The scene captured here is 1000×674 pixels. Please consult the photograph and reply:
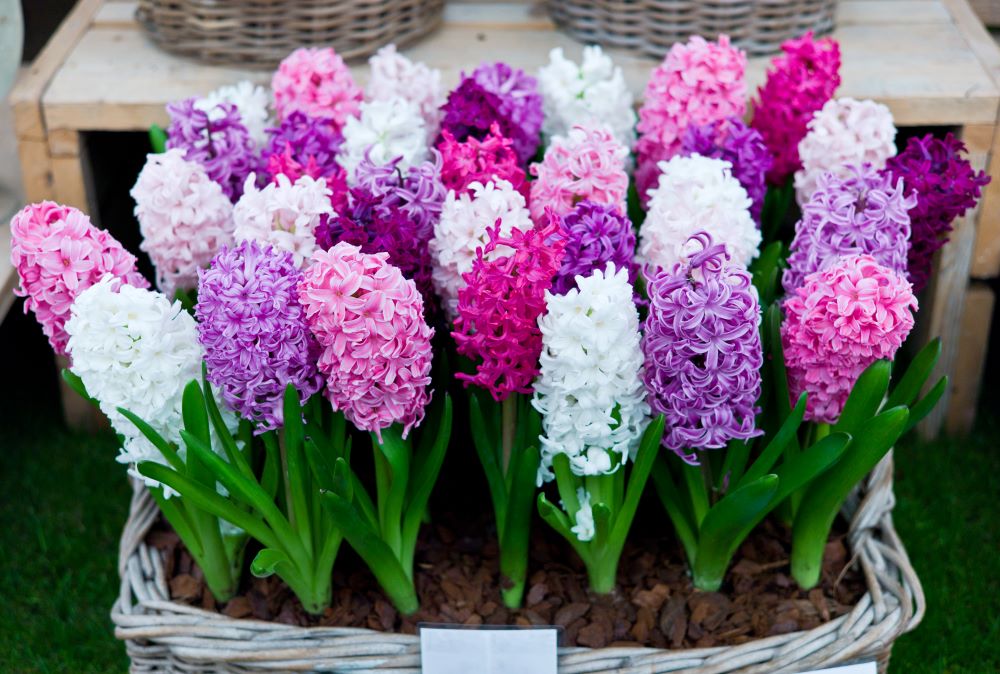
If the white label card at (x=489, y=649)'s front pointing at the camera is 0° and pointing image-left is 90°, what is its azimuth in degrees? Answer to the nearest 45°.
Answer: approximately 0°

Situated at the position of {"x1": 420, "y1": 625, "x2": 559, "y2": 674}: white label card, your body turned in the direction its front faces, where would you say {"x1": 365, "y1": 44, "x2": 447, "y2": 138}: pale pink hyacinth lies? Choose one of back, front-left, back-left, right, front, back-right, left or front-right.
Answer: back

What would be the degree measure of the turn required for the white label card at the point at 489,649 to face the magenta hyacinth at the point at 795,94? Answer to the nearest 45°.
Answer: approximately 135° to its left

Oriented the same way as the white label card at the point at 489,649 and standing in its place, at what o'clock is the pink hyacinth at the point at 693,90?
The pink hyacinth is roughly at 7 o'clock from the white label card.

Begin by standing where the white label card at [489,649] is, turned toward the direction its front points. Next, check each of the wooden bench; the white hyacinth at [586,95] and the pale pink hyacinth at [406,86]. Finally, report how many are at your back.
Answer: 3

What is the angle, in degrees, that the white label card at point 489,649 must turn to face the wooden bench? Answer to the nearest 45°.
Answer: approximately 180°

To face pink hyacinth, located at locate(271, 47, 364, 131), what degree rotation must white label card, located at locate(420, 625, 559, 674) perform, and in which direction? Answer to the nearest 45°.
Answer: approximately 180°

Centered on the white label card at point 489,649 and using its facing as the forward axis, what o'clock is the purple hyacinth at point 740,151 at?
The purple hyacinth is roughly at 7 o'clock from the white label card.
